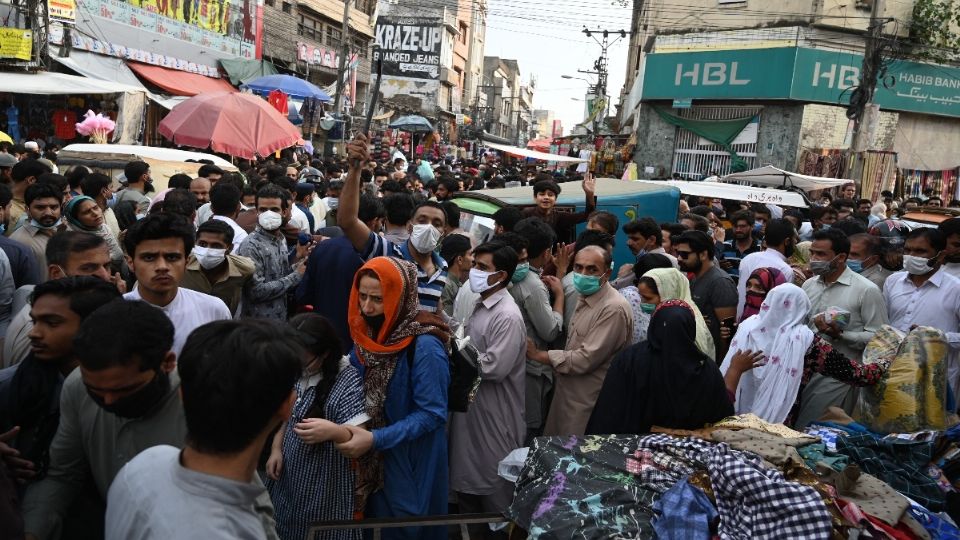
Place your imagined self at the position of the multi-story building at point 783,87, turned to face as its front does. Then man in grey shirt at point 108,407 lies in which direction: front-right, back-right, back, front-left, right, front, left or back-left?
front

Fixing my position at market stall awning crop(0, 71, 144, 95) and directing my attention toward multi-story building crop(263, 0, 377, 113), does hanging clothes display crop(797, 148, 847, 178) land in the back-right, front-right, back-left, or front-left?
front-right

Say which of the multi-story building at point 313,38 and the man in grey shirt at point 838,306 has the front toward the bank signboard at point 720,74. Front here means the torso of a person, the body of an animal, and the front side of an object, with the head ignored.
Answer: the multi-story building

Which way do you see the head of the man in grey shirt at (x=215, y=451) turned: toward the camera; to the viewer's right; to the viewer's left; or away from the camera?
away from the camera

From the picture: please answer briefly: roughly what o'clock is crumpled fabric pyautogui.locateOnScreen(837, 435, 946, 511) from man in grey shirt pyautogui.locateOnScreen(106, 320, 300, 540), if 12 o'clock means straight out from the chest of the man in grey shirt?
The crumpled fabric is roughly at 1 o'clock from the man in grey shirt.

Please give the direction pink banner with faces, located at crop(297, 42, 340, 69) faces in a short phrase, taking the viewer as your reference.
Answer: facing the viewer and to the right of the viewer

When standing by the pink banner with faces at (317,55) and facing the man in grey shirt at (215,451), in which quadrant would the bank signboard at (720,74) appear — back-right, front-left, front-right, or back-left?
front-left

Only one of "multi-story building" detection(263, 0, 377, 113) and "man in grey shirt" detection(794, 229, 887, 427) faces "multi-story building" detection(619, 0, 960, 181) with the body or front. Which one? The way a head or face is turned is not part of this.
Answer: "multi-story building" detection(263, 0, 377, 113)

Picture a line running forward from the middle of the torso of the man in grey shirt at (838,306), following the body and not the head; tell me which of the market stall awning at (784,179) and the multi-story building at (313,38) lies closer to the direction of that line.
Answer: the multi-story building

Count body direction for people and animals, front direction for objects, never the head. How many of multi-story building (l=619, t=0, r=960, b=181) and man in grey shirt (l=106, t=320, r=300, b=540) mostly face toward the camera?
1

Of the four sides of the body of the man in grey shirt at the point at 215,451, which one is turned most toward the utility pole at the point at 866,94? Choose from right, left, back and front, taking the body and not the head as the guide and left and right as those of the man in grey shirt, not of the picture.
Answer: front

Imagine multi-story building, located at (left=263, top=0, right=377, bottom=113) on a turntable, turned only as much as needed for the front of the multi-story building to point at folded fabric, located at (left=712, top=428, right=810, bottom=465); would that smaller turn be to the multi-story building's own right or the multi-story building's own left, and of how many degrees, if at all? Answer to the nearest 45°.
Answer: approximately 45° to the multi-story building's own right

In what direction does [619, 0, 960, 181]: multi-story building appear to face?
toward the camera

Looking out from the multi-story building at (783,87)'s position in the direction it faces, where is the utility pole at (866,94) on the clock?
The utility pole is roughly at 11 o'clock from the multi-story building.
